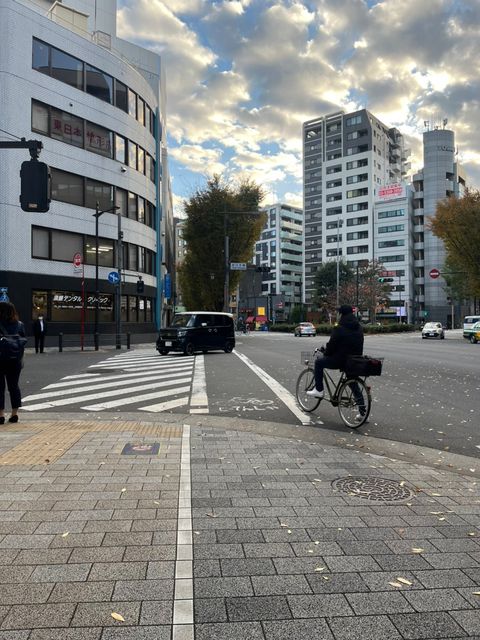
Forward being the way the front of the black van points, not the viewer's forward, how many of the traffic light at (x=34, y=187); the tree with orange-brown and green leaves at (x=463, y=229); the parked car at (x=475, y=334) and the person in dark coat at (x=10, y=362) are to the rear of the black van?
2

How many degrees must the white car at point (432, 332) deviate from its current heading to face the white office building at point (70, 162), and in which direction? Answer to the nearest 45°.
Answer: approximately 45° to its right

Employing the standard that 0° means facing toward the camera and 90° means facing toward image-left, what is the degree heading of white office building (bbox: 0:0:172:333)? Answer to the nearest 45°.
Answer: approximately 315°

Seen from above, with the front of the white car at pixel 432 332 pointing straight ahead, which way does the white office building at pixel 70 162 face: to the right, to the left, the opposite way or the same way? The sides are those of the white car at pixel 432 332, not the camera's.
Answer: to the left

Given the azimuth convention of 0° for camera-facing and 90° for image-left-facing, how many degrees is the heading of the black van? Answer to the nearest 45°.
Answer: approximately 45°

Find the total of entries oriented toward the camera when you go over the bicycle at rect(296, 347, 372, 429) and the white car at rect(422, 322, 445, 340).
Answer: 1

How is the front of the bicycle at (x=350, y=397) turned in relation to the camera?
facing away from the viewer and to the left of the viewer

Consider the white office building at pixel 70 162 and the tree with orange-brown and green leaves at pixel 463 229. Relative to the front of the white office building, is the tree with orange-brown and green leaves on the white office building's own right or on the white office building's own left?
on the white office building's own left

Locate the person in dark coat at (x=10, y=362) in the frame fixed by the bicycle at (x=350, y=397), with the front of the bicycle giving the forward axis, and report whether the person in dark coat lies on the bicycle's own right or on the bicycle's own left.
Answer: on the bicycle's own left

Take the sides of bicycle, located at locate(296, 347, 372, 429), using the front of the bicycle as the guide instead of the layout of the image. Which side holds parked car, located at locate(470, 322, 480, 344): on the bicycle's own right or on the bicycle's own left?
on the bicycle's own right

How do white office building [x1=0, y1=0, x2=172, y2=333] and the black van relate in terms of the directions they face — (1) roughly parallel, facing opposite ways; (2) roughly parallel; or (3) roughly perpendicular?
roughly perpendicular

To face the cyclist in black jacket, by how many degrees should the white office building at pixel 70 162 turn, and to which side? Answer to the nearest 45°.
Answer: approximately 45° to its right

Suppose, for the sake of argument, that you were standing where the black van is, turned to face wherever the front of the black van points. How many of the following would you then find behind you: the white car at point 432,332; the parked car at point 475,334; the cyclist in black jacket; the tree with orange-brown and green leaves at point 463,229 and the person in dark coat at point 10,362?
3

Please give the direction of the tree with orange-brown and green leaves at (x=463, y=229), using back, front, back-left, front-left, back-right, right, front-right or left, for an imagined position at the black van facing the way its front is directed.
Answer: back
